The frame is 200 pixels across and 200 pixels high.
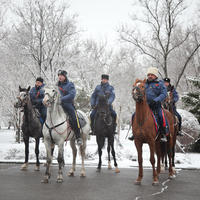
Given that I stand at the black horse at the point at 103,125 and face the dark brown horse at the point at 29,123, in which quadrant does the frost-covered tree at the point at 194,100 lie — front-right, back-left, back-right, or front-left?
back-right

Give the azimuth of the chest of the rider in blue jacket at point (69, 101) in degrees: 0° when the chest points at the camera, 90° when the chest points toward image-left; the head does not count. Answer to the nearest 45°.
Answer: approximately 45°

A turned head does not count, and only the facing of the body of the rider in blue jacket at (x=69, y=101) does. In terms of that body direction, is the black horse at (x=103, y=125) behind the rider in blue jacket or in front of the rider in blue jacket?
behind

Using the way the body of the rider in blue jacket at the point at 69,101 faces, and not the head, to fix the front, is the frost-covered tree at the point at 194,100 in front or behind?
behind

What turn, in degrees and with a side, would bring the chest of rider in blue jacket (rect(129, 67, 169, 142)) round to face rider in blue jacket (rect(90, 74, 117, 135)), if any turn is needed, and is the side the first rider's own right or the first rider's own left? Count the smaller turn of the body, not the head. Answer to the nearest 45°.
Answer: approximately 90° to the first rider's own right

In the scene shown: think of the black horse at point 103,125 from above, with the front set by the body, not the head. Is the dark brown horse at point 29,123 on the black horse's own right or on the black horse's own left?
on the black horse's own right

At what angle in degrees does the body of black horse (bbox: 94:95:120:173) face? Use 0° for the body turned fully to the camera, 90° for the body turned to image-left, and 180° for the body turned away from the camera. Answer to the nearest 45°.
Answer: approximately 0°

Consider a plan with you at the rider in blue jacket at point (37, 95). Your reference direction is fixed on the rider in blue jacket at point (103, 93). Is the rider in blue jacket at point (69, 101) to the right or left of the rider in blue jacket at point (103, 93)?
right

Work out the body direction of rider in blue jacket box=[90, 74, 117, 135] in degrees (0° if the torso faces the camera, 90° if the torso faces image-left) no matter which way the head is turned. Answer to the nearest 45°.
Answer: approximately 0°
